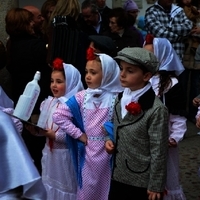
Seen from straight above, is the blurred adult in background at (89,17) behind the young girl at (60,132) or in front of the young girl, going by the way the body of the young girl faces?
behind

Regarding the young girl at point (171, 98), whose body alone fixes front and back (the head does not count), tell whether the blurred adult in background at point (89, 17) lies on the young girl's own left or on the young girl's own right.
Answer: on the young girl's own right

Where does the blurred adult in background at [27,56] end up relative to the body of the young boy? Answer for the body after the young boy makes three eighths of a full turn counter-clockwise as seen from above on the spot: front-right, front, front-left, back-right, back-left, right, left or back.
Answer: back-left

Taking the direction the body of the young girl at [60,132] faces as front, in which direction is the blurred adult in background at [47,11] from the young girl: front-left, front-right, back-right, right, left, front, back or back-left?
back-right

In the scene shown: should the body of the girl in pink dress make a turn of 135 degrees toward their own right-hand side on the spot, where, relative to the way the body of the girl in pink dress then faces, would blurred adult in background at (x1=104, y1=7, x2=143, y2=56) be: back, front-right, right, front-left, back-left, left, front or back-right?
front

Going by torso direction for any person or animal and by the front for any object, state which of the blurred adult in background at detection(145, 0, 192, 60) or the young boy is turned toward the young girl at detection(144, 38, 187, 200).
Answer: the blurred adult in background

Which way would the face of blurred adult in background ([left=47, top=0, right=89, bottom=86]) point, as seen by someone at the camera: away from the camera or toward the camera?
away from the camera

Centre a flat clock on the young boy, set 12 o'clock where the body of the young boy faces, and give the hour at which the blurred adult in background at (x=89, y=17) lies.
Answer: The blurred adult in background is roughly at 4 o'clock from the young boy.
